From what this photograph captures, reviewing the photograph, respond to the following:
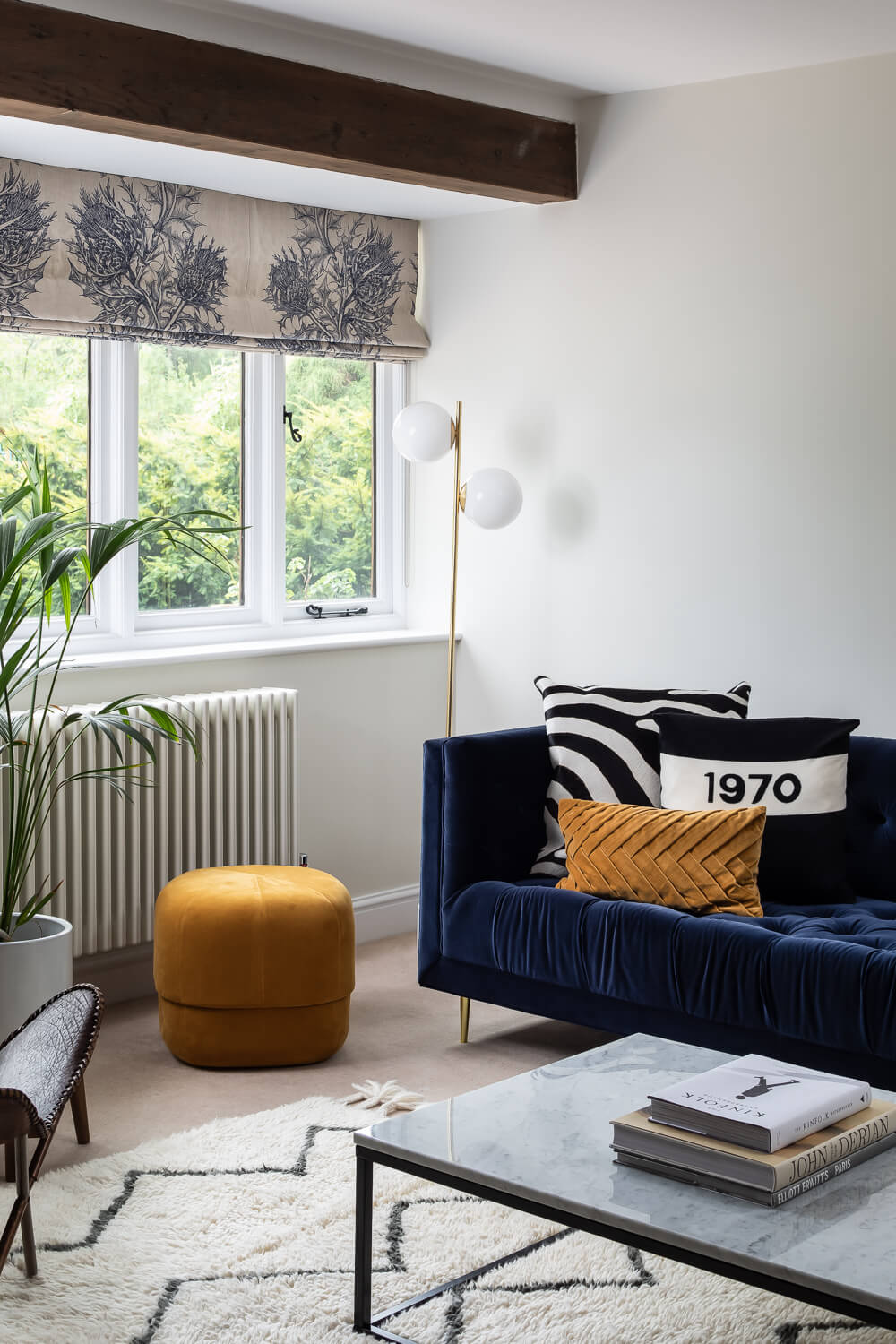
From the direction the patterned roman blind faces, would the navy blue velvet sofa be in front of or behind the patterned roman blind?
in front

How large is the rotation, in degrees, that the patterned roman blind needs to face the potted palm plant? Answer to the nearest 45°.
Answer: approximately 45° to its right

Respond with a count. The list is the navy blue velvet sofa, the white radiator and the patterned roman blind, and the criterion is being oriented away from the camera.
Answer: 0

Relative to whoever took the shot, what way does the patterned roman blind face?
facing the viewer and to the right of the viewer

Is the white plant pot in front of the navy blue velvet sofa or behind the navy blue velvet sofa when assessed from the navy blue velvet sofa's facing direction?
in front

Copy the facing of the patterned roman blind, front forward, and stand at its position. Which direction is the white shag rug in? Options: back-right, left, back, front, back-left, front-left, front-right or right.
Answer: front-right

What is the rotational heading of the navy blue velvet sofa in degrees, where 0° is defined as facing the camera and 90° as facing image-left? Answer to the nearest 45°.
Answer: approximately 45°

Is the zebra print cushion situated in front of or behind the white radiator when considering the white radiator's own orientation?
in front

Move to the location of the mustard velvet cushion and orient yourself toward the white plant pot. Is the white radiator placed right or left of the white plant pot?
right

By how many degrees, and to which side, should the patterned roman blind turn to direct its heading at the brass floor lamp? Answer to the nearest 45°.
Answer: approximately 45° to its left

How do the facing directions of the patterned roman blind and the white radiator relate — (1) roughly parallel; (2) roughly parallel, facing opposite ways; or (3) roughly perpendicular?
roughly parallel

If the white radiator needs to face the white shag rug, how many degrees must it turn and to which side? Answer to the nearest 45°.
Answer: approximately 45° to its right

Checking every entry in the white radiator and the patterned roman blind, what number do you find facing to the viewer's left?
0

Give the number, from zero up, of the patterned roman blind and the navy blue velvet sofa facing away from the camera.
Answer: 0
